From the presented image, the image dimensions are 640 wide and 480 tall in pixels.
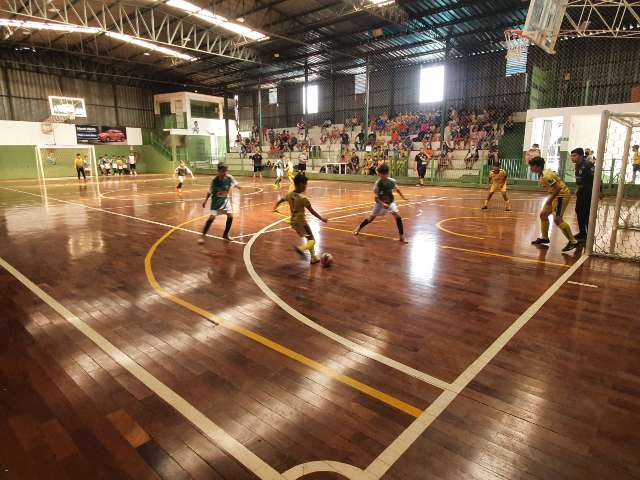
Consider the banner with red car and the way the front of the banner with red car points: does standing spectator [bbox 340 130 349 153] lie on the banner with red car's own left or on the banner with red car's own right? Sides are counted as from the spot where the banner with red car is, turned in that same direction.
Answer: on the banner with red car's own left

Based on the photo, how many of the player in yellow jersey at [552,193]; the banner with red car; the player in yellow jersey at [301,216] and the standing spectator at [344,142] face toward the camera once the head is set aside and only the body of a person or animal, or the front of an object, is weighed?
2

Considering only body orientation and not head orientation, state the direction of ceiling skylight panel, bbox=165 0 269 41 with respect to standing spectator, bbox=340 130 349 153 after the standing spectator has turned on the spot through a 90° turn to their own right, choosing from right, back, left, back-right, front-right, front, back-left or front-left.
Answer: front-left

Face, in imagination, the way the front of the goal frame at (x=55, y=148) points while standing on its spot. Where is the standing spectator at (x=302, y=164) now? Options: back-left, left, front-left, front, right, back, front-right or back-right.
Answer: front-left

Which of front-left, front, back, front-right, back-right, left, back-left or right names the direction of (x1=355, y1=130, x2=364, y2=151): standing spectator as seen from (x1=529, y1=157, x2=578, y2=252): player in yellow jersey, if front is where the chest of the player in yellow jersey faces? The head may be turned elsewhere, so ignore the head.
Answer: front-right

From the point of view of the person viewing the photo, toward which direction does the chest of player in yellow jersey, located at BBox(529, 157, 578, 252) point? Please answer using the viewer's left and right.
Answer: facing to the left of the viewer

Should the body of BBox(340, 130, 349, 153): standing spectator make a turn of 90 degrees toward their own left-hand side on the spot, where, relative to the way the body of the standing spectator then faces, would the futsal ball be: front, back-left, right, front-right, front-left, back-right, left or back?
right

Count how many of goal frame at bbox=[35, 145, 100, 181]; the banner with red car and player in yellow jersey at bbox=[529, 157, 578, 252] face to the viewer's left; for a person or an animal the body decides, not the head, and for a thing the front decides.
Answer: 1

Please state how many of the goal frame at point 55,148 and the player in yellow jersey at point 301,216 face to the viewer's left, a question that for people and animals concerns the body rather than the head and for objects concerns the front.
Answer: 0

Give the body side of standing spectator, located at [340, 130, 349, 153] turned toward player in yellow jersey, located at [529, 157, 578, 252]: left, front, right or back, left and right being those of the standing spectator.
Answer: front

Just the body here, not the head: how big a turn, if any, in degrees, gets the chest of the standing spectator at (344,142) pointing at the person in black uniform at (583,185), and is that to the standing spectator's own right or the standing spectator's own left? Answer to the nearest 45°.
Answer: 0° — they already face them

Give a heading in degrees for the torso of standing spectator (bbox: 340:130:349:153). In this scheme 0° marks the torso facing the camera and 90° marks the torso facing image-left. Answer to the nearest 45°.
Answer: approximately 0°

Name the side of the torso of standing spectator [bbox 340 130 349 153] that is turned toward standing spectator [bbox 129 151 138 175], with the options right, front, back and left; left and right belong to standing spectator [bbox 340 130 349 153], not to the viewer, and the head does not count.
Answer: right
